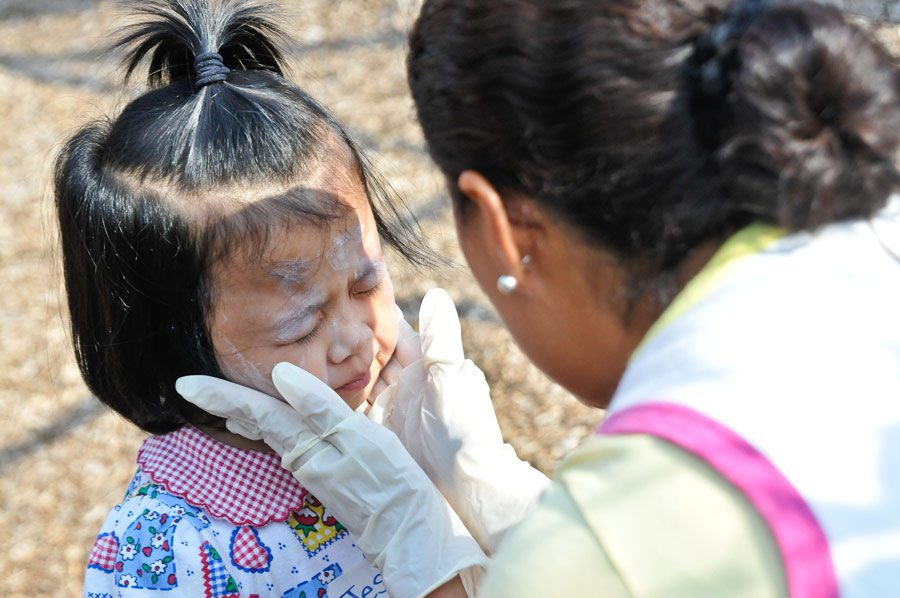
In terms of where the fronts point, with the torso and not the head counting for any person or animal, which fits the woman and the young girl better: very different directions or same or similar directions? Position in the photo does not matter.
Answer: very different directions

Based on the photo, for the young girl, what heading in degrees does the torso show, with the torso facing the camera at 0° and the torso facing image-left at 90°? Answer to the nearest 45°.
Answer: approximately 315°

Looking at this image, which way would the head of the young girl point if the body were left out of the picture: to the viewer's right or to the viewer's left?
to the viewer's right

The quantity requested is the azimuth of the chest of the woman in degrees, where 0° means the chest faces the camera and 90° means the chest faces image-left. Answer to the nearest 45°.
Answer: approximately 135°

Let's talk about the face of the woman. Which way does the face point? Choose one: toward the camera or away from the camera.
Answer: away from the camera

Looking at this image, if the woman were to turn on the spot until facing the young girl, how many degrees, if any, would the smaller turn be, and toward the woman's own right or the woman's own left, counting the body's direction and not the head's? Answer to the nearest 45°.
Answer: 0° — they already face them
